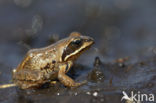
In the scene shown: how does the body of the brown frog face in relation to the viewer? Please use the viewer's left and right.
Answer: facing to the right of the viewer

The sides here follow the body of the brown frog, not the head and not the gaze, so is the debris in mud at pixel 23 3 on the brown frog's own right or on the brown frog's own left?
on the brown frog's own left

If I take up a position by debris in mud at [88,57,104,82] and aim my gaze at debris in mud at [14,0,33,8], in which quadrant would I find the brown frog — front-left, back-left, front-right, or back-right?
front-left

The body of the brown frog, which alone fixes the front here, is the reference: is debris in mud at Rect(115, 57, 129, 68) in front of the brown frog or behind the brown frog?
in front

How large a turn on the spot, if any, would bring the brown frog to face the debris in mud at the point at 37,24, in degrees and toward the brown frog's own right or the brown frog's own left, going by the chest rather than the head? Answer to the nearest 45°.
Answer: approximately 90° to the brown frog's own left

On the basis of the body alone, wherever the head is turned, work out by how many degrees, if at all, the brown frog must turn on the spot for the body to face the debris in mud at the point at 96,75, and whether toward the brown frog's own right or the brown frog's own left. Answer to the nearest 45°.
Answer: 0° — it already faces it

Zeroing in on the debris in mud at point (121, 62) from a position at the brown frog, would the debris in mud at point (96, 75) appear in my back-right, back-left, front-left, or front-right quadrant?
front-right
